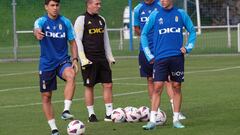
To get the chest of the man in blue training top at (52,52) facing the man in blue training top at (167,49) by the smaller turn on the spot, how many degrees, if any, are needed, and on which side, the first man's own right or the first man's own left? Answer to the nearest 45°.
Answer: approximately 90° to the first man's own left

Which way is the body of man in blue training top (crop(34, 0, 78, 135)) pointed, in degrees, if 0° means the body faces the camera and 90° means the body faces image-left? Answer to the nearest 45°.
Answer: approximately 0°

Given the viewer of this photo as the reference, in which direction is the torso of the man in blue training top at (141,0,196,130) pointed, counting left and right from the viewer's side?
facing the viewer

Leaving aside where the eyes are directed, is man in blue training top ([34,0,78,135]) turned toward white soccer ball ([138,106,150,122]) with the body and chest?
no

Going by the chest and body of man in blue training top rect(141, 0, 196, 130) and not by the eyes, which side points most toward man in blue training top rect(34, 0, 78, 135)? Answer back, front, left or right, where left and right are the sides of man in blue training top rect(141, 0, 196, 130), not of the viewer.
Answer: right

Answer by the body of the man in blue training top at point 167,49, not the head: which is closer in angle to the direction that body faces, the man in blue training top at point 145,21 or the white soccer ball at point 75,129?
the white soccer ball

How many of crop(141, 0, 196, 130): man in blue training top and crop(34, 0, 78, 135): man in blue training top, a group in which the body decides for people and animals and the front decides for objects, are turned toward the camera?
2

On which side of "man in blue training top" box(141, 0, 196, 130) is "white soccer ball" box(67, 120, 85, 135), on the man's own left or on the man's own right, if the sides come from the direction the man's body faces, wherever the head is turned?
on the man's own right

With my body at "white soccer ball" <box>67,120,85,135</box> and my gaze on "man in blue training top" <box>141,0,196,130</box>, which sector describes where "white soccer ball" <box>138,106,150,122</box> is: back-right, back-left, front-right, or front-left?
front-left
